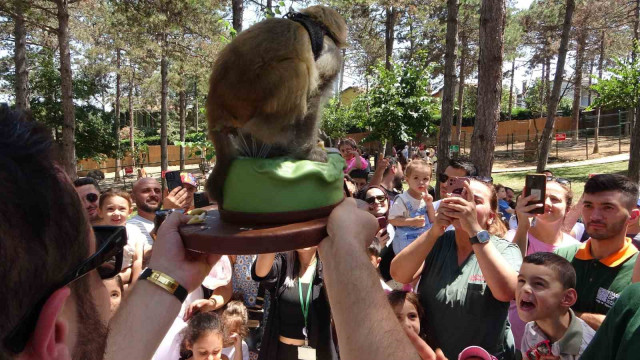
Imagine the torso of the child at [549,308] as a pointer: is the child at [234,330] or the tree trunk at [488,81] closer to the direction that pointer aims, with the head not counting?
the child

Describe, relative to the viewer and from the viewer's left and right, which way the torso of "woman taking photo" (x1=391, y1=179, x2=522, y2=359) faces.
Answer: facing the viewer and to the left of the viewer

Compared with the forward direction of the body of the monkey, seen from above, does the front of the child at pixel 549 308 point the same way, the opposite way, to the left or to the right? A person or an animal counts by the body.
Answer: the opposite way

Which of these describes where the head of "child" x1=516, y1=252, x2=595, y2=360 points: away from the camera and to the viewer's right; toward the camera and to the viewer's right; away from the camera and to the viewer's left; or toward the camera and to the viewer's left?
toward the camera and to the viewer's left

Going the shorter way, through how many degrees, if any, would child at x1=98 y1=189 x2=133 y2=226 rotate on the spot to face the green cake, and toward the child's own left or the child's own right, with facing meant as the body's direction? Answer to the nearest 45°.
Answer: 0° — they already face it

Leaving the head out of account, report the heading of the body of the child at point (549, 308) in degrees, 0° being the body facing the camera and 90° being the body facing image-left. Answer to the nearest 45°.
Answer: approximately 45°

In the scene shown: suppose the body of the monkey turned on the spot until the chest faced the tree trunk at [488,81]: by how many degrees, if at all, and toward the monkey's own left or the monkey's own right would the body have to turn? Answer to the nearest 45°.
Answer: approximately 45° to the monkey's own left

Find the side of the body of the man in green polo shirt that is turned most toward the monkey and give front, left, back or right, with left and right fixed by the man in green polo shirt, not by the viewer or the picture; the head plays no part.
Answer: front

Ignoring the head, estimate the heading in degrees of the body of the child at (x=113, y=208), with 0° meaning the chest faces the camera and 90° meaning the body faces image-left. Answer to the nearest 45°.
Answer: approximately 0°

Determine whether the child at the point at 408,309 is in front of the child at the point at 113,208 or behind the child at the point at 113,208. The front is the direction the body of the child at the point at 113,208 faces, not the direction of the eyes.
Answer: in front

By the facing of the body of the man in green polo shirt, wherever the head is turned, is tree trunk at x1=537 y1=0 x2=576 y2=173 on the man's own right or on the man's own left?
on the man's own right
